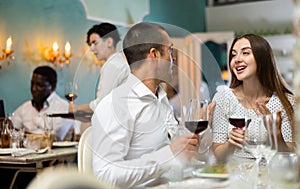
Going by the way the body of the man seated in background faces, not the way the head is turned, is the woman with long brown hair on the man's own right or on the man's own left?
on the man's own left

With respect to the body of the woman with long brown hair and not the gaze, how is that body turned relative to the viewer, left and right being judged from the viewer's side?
facing the viewer

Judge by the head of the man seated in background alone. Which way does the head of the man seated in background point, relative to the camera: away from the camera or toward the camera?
toward the camera

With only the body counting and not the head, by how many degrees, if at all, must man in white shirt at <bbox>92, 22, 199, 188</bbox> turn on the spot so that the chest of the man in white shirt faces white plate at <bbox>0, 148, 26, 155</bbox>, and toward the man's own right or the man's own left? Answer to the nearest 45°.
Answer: approximately 135° to the man's own left

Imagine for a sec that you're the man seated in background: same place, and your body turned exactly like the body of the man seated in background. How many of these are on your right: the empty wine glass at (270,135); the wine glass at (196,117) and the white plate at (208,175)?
0

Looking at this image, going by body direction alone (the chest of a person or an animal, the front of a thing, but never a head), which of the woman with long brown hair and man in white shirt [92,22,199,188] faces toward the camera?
the woman with long brown hair

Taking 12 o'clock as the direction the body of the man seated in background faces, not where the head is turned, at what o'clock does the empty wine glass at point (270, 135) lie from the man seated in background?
The empty wine glass is roughly at 10 o'clock from the man seated in background.

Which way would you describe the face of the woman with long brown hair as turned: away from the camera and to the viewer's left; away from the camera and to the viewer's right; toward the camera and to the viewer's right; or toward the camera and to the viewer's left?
toward the camera and to the viewer's left

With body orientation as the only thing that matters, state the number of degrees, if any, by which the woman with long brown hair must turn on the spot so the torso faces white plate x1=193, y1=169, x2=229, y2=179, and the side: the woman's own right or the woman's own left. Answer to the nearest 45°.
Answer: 0° — they already face it

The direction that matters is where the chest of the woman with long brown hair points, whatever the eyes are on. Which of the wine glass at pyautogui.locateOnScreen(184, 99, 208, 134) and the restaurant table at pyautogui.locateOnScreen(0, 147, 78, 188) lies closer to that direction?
the wine glass

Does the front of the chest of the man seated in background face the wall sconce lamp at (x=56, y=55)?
no

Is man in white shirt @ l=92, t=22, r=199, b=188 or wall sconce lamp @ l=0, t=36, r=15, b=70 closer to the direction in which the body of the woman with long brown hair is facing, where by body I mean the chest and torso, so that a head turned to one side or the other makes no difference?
the man in white shirt

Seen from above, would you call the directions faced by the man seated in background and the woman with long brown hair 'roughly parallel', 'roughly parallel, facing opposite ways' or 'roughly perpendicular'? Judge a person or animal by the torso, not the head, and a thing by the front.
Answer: roughly parallel

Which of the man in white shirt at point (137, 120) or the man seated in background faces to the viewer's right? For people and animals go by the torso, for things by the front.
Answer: the man in white shirt

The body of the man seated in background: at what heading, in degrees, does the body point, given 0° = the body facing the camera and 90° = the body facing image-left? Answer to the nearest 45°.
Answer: approximately 45°

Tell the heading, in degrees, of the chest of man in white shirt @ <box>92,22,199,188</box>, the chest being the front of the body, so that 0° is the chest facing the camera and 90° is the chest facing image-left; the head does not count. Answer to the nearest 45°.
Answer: approximately 270°
